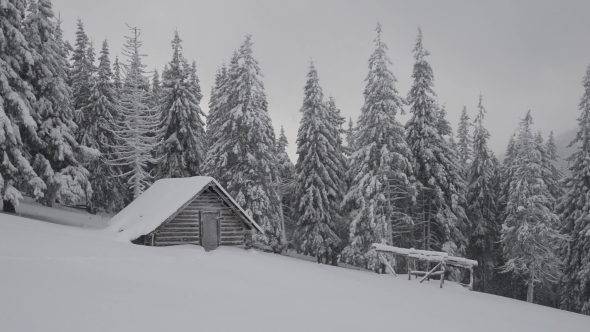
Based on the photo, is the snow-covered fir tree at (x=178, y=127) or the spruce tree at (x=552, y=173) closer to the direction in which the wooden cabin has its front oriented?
the spruce tree

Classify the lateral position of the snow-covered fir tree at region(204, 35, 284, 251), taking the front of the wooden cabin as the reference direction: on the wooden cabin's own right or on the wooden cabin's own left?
on the wooden cabin's own left

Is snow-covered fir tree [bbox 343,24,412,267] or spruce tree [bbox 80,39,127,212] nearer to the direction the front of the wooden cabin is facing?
the snow-covered fir tree

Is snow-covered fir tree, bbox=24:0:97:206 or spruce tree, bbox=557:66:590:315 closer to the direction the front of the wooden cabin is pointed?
the spruce tree

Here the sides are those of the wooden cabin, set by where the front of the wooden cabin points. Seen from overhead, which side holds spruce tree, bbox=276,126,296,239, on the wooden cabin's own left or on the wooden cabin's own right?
on the wooden cabin's own left

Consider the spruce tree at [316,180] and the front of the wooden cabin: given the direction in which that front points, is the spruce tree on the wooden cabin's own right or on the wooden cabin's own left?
on the wooden cabin's own left

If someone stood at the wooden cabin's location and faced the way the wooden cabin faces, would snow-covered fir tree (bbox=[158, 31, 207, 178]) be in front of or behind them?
behind

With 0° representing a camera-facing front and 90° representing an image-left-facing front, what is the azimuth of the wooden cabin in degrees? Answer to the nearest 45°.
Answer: approximately 315°
